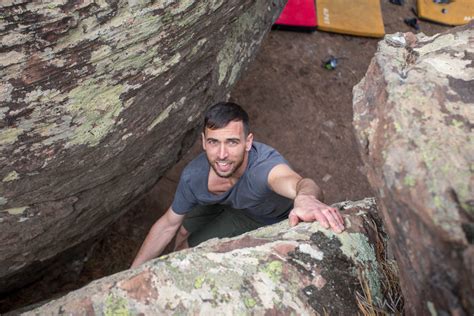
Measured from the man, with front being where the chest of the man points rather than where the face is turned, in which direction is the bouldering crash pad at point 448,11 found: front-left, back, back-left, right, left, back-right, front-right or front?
back-left

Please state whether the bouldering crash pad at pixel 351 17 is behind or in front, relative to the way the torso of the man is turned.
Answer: behind

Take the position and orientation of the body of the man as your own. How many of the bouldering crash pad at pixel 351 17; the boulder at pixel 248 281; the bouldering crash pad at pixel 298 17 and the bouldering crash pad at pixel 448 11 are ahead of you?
1

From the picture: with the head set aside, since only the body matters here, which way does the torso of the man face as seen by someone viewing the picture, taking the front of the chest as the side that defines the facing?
toward the camera

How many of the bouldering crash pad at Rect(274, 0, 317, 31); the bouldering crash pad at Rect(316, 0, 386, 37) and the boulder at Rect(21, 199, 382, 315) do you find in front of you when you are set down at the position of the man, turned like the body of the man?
1

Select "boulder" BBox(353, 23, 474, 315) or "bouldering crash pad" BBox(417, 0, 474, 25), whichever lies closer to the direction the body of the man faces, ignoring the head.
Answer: the boulder

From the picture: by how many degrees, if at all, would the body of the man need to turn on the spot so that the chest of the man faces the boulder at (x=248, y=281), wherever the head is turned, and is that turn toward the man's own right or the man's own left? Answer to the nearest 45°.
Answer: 0° — they already face it
